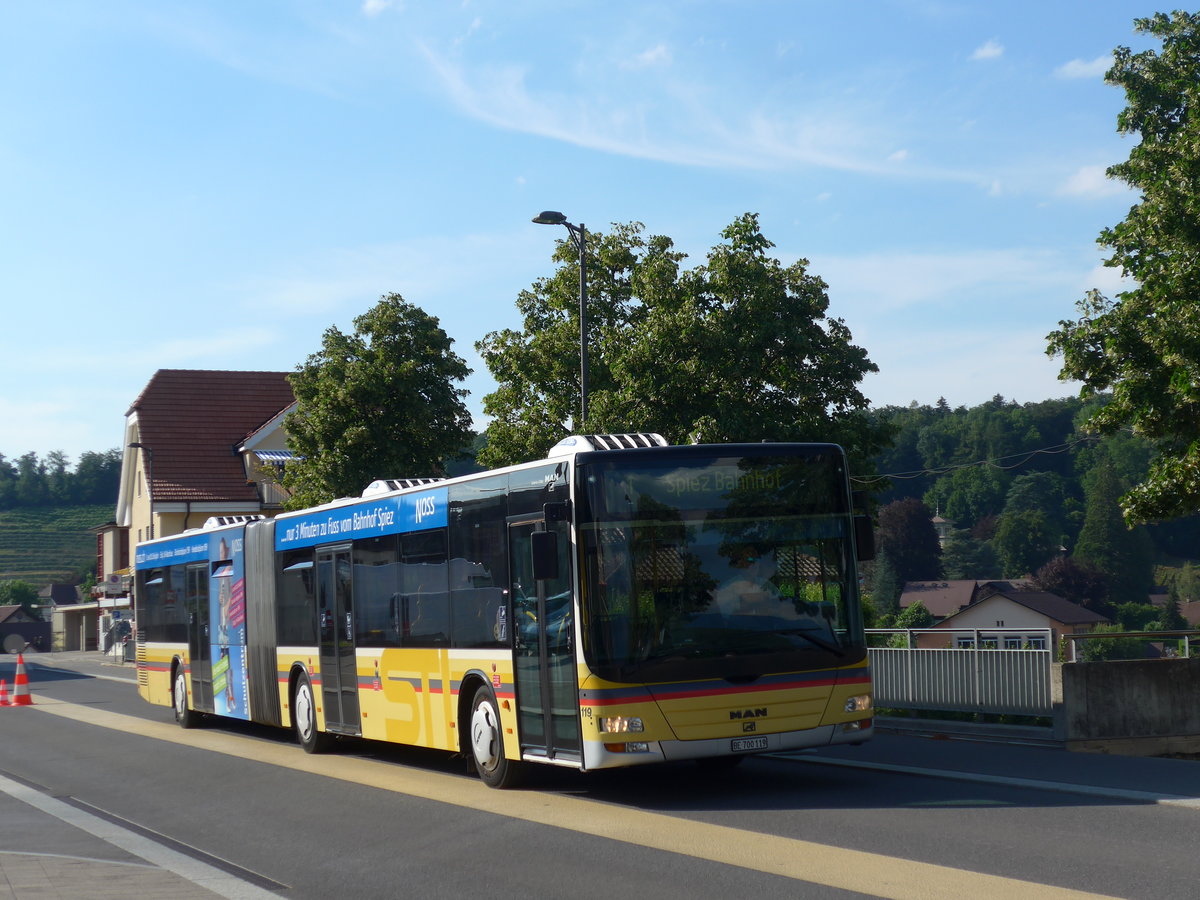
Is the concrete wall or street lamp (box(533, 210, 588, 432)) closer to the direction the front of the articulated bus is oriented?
the concrete wall

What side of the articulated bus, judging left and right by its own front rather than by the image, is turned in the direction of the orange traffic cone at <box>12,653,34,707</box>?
back

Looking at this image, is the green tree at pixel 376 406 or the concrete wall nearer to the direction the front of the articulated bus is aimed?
the concrete wall

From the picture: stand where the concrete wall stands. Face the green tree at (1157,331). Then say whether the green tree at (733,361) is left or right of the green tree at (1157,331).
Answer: left

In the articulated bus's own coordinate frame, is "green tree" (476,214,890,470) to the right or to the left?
on its left

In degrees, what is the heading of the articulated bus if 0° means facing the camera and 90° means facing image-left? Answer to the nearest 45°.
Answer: approximately 315°

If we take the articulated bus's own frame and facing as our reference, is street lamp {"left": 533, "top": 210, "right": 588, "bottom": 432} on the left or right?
on its left

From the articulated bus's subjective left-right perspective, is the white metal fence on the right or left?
on its left

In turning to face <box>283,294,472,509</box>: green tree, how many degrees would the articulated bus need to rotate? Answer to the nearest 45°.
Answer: approximately 135° to its left
